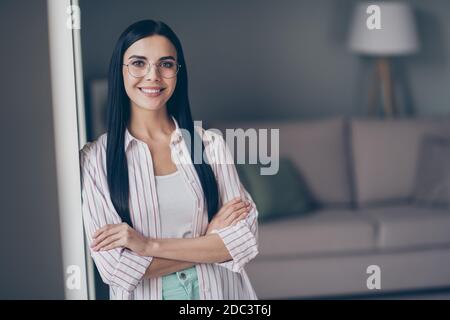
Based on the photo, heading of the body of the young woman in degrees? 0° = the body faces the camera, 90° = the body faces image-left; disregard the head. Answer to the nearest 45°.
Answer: approximately 0°

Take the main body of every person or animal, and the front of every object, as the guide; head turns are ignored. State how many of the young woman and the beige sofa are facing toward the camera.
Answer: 2
